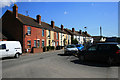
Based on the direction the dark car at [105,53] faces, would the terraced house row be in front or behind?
in front

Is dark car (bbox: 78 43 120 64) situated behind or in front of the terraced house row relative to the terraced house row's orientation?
in front

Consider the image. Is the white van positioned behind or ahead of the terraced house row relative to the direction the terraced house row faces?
ahead

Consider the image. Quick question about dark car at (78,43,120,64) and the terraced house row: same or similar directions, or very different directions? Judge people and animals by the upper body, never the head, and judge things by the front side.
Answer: very different directions

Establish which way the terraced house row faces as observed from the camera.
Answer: facing the viewer and to the right of the viewer
